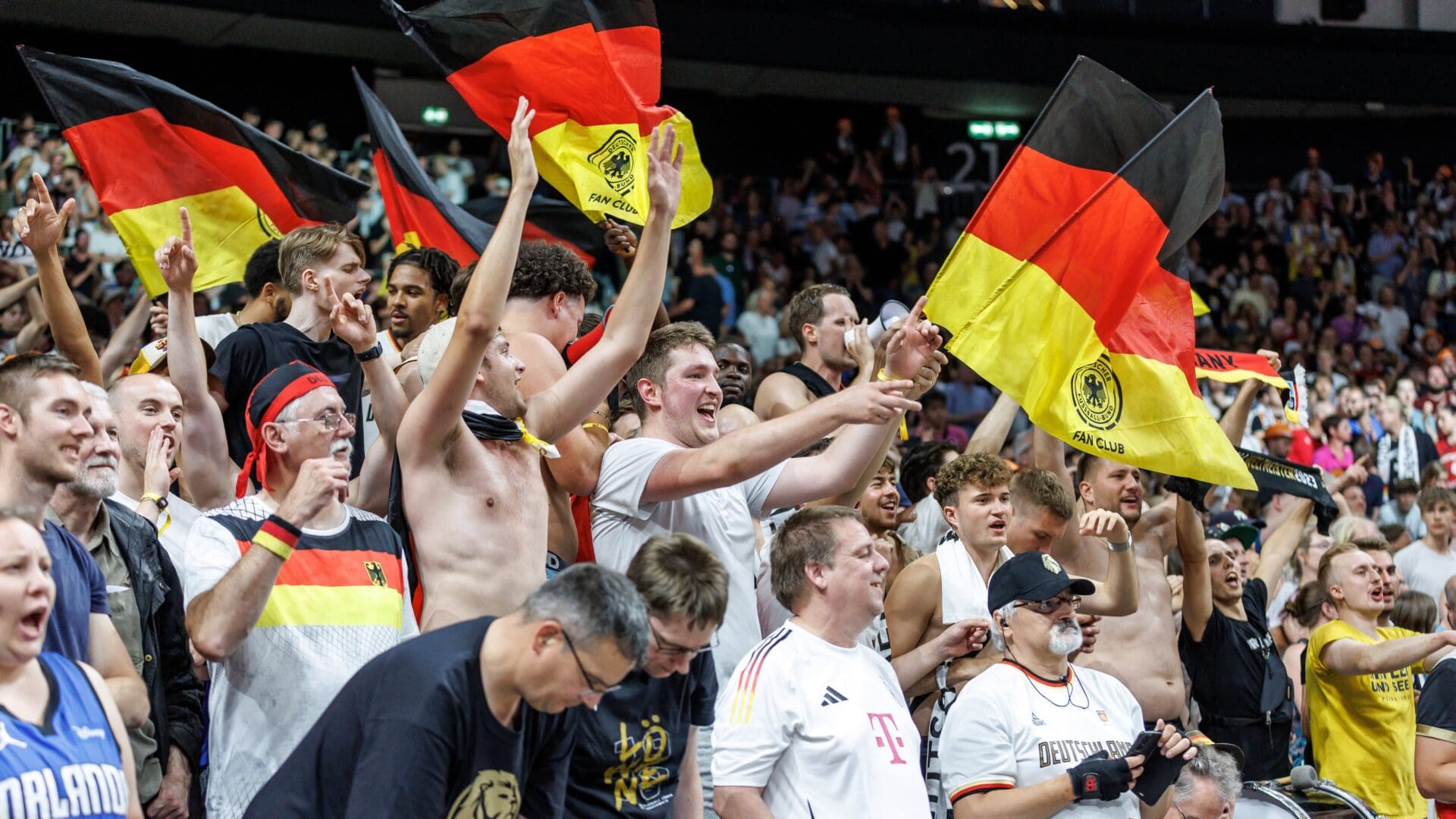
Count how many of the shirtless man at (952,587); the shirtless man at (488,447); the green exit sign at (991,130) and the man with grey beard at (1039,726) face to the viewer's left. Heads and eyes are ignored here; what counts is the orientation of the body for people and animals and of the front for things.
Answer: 0

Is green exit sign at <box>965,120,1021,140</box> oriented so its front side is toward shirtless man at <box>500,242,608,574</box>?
yes

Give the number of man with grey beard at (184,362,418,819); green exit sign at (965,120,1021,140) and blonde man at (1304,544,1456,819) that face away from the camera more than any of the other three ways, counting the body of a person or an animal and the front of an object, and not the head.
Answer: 0

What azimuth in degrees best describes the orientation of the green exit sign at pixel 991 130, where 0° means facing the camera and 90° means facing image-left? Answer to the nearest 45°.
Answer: approximately 0°

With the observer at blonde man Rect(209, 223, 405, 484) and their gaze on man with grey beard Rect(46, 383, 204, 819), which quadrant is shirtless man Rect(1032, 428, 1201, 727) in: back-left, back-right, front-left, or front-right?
back-left

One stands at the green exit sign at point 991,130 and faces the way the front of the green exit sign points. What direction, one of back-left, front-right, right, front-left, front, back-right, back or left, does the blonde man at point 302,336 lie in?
front

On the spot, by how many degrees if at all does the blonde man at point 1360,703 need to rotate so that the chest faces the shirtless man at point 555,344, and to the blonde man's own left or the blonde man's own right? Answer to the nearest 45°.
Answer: approximately 90° to the blonde man's own right

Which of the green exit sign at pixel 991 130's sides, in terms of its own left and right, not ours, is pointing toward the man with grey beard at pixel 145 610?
front

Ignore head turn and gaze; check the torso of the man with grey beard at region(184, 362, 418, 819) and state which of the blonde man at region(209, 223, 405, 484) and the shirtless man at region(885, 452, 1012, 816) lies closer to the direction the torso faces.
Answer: the shirtless man

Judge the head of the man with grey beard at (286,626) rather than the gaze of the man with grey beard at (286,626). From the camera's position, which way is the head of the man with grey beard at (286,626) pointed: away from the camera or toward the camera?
toward the camera

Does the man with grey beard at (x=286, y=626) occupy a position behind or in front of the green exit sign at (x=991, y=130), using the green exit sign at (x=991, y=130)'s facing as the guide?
in front

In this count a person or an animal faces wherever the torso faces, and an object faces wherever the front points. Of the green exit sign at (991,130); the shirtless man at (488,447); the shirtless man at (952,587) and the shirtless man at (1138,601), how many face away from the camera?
0

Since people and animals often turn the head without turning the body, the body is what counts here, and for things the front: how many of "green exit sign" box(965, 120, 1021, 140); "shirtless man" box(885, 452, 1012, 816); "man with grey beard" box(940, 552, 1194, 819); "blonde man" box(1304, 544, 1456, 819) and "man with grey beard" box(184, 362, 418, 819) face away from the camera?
0

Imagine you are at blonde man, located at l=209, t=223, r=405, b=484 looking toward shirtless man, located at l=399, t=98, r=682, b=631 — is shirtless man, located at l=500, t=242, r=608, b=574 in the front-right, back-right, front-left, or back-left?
front-left

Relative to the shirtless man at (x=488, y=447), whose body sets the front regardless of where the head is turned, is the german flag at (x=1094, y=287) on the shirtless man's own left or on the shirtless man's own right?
on the shirtless man's own left

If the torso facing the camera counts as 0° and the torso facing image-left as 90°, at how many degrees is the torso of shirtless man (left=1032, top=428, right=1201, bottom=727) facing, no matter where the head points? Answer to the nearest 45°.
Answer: approximately 315°

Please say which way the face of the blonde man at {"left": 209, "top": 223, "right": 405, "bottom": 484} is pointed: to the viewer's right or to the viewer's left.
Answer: to the viewer's right

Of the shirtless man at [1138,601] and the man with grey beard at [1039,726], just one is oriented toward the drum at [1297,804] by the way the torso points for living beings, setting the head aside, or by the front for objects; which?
the shirtless man

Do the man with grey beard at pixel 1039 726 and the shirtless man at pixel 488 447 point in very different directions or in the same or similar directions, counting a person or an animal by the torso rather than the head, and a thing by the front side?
same or similar directions

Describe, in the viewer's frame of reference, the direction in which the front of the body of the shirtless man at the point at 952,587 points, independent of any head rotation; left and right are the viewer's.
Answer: facing the viewer and to the right of the viewer
